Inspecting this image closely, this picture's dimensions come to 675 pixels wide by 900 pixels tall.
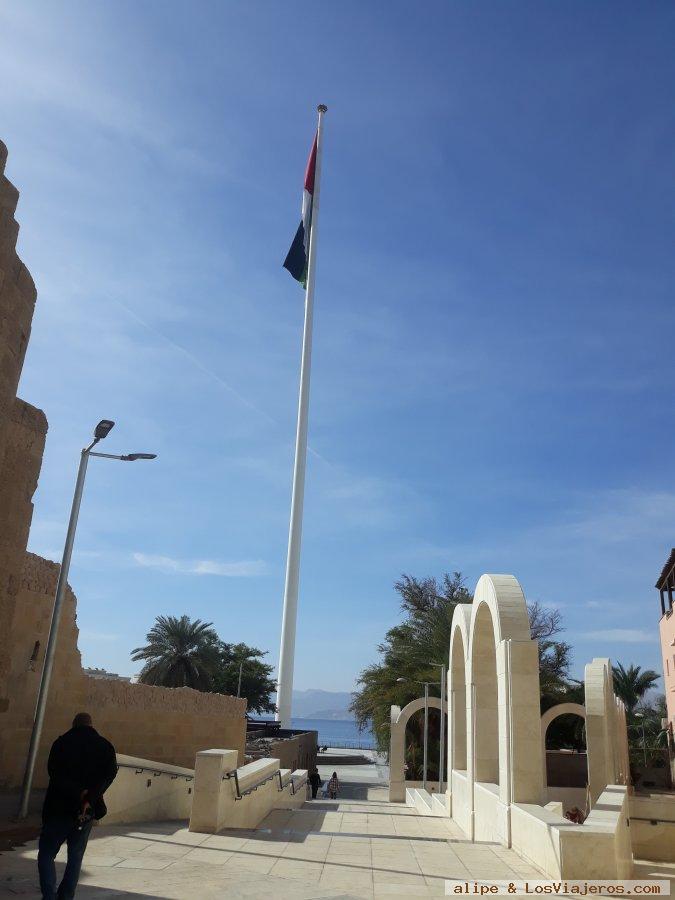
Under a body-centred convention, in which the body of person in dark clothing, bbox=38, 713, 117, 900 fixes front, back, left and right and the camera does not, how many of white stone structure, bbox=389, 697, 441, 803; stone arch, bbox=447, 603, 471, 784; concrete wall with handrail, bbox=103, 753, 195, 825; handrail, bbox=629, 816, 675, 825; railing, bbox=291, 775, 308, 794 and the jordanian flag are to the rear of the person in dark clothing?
0

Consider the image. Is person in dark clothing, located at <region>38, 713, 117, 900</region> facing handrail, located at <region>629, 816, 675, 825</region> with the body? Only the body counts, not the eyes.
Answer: no

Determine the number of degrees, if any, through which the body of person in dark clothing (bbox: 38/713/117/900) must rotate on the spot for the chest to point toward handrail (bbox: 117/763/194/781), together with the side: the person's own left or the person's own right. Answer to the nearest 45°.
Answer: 0° — they already face it

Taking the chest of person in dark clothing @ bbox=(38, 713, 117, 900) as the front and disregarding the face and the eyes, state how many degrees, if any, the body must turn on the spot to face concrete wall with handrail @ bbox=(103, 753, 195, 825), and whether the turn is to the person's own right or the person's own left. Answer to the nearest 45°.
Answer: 0° — they already face it

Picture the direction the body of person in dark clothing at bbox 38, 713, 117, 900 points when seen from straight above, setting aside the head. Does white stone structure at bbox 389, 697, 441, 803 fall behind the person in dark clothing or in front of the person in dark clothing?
in front

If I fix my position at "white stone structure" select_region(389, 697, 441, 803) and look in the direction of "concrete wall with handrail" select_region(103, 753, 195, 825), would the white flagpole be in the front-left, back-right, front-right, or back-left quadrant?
back-right

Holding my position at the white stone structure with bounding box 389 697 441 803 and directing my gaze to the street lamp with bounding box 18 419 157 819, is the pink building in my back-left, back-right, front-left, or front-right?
back-left

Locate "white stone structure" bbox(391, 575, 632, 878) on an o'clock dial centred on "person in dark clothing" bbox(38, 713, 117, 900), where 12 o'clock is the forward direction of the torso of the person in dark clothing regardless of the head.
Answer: The white stone structure is roughly at 2 o'clock from the person in dark clothing.

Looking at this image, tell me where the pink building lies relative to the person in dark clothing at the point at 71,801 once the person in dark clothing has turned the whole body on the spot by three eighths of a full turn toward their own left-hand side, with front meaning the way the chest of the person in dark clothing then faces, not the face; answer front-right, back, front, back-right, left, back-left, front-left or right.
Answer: back

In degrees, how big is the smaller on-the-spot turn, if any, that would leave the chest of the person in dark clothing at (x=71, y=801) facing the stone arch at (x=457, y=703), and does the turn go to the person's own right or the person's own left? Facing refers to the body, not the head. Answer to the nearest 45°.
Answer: approximately 45° to the person's own right

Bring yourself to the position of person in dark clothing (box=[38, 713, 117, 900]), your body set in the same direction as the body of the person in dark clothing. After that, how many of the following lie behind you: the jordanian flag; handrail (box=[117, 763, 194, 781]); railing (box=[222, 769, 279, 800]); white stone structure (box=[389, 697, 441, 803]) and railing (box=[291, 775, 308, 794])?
0

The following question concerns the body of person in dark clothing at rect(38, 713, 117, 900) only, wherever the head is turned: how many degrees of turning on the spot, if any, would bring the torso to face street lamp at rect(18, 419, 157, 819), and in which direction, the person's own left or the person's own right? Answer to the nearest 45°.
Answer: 0° — they already face it

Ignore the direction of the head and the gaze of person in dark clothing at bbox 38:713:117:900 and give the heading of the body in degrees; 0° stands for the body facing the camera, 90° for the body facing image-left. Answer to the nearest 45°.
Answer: approximately 180°

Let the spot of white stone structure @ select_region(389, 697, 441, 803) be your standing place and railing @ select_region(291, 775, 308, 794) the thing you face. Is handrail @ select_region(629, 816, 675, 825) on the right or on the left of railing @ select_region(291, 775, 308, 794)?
left

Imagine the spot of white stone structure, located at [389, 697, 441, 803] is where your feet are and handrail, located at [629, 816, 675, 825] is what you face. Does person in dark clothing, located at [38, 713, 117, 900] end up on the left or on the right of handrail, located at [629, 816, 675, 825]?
right

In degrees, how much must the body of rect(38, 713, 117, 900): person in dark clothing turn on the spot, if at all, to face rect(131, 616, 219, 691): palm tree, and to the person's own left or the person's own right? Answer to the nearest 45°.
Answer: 0° — they already face it
